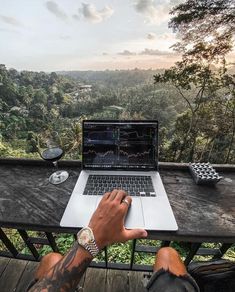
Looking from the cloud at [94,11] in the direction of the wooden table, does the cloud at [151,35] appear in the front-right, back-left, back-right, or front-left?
back-left

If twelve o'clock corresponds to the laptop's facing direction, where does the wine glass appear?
The wine glass is roughly at 3 o'clock from the laptop.

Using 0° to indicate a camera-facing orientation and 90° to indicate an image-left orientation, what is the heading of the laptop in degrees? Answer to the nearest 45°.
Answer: approximately 0°

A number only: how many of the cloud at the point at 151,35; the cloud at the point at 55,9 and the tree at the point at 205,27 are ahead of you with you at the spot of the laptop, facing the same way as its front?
0

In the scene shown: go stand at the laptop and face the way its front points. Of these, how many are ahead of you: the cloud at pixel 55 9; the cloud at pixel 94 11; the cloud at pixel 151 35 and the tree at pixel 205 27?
0

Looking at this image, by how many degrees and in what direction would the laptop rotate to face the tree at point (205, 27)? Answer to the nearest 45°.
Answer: approximately 135° to its left

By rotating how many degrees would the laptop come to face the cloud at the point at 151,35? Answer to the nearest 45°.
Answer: approximately 180°

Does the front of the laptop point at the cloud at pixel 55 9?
no

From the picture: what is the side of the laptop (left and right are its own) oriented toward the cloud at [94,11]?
back
